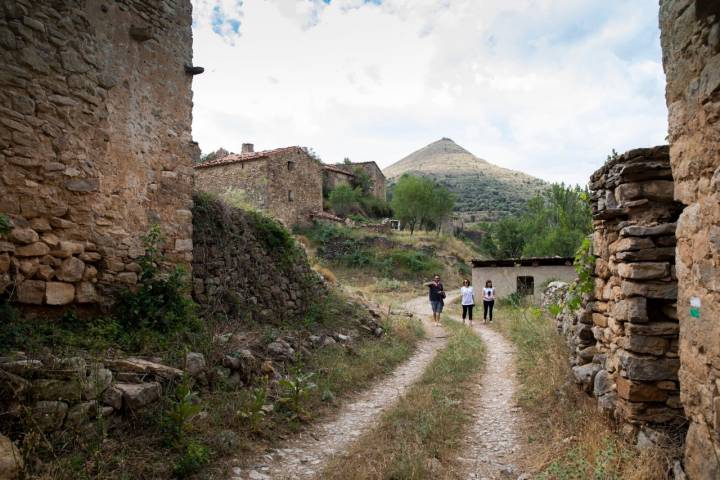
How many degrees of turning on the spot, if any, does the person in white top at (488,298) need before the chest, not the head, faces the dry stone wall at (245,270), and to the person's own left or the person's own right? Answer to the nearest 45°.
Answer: approximately 45° to the person's own right

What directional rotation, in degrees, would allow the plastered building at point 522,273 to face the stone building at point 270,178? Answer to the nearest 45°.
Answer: approximately 90° to its right

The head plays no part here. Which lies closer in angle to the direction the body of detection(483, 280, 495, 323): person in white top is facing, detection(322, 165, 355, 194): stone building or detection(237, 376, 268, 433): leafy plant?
the leafy plant

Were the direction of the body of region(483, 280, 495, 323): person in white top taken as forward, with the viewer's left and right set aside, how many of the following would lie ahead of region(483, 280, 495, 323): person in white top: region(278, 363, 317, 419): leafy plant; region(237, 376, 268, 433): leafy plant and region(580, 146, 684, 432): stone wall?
3

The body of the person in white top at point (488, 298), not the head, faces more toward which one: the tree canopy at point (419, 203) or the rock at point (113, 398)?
the rock

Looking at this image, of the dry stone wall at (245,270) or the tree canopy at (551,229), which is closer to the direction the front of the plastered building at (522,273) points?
the dry stone wall

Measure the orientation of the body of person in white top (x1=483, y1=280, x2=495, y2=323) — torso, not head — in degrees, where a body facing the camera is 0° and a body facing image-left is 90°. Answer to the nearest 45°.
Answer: approximately 0°

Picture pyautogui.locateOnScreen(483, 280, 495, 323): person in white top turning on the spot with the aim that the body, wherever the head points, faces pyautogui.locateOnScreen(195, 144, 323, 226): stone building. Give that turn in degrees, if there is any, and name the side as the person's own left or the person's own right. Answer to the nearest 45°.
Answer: approximately 135° to the person's own right

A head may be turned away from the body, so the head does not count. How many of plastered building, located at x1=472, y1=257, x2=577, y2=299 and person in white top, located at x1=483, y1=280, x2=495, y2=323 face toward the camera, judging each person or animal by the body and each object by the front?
2
